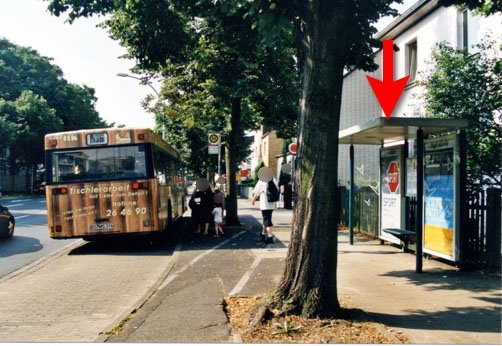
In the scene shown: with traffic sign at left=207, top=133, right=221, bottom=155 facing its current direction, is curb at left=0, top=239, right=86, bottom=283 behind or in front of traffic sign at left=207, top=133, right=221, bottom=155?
in front

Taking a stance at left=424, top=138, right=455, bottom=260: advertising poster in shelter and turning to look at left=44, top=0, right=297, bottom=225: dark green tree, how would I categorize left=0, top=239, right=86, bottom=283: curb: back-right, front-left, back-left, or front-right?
front-left

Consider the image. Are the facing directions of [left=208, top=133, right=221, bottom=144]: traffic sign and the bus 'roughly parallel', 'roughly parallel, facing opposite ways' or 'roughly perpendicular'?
roughly parallel, facing opposite ways

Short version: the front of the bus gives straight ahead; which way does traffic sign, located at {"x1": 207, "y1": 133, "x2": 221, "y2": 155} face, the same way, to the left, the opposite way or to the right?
the opposite way

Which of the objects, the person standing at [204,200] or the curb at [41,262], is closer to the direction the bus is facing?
the person standing

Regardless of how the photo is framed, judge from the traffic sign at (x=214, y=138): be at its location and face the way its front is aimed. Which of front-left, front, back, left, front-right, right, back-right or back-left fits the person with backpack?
front

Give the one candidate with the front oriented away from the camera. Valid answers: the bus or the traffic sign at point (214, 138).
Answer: the bus

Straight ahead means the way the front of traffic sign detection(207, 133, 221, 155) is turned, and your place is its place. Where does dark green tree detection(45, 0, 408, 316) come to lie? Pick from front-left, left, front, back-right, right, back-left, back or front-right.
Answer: front

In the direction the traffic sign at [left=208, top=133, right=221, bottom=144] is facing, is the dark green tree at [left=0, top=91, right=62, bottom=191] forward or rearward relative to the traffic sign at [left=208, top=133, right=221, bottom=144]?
rearward

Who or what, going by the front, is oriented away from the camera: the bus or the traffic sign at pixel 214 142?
the bus

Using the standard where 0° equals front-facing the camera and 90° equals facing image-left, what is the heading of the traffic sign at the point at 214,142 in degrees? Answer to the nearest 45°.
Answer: approximately 0°

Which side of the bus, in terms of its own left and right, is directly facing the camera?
back

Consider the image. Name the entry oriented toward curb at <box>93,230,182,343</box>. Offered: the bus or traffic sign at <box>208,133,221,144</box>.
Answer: the traffic sign
